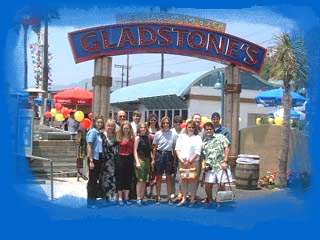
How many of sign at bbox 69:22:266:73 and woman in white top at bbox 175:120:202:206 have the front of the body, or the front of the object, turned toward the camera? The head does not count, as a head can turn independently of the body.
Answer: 2

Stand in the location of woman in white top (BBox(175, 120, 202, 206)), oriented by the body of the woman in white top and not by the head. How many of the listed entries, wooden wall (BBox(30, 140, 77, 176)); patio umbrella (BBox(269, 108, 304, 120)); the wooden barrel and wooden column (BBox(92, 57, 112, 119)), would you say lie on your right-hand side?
2

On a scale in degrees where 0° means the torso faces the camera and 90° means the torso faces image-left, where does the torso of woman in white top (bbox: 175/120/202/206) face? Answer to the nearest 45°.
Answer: approximately 0°

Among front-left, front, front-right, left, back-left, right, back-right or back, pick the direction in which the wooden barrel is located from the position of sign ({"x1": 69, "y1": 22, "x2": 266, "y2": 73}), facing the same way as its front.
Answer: back-left

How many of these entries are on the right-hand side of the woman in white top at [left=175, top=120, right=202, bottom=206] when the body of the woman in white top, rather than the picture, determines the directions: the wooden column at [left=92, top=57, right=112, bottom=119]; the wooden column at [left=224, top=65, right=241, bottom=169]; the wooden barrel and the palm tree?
1

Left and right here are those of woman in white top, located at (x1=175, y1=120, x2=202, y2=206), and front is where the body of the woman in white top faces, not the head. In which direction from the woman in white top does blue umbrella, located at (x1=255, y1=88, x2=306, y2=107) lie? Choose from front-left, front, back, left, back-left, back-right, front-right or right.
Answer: back-left

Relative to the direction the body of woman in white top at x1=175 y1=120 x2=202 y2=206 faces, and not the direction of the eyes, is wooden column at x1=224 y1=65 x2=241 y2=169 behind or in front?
behind

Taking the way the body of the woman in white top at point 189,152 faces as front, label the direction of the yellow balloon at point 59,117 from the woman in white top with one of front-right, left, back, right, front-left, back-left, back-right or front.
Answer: back-right

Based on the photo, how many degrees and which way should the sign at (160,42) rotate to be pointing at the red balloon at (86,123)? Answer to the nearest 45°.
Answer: approximately 135° to its right

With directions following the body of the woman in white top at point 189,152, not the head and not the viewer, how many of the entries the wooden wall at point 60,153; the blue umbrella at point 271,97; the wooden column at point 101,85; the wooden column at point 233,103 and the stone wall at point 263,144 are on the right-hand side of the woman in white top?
2

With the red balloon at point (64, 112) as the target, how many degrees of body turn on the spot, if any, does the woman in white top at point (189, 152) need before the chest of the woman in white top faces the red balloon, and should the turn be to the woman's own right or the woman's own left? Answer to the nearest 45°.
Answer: approximately 135° to the woman's own right
